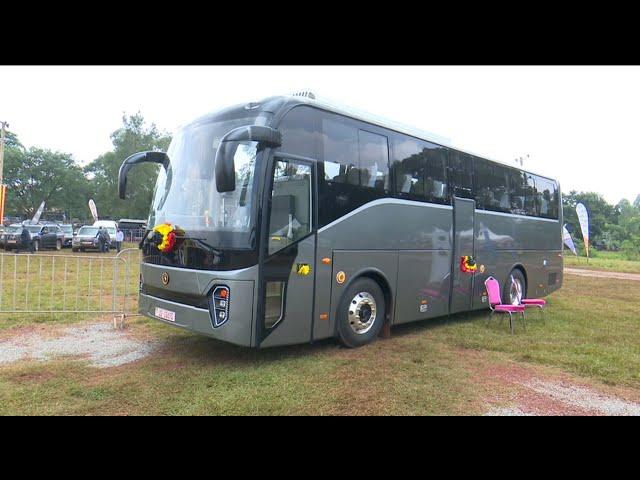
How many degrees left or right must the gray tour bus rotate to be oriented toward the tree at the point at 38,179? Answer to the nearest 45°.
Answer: approximately 90° to its right

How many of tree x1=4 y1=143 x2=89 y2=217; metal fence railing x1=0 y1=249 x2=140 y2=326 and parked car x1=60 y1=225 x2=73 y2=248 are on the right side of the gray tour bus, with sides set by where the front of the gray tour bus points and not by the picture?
3

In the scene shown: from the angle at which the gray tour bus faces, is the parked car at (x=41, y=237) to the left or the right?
on its right

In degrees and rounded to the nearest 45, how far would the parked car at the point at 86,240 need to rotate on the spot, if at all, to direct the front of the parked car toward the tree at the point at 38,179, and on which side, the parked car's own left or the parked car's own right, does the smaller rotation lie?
approximately 135° to the parked car's own right

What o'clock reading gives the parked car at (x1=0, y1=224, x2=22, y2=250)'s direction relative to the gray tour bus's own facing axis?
The parked car is roughly at 3 o'clock from the gray tour bus.

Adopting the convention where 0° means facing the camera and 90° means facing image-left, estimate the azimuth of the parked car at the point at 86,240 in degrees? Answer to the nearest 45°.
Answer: approximately 45°

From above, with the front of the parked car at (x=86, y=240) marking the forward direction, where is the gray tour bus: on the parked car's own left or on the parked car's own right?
on the parked car's own left

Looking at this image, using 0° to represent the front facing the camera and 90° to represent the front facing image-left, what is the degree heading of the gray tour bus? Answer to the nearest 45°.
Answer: approximately 45°

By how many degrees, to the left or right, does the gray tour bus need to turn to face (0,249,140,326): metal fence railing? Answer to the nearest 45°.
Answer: approximately 90° to its right

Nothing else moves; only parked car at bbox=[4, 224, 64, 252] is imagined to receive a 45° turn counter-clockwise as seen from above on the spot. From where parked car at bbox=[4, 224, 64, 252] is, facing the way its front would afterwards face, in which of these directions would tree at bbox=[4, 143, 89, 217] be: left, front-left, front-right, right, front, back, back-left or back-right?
back
